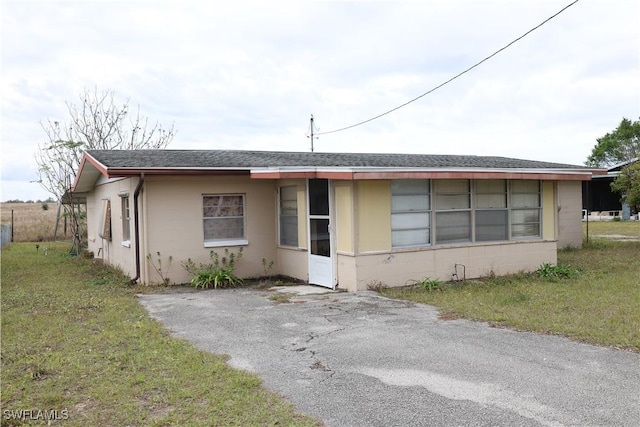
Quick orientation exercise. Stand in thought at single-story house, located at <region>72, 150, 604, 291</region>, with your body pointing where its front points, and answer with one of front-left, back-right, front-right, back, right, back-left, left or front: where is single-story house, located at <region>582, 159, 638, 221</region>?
back-left

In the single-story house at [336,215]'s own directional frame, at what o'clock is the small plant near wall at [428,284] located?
The small plant near wall is roughly at 10 o'clock from the single-story house.

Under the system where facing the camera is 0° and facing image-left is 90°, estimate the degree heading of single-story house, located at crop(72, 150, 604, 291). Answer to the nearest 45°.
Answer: approximately 0°

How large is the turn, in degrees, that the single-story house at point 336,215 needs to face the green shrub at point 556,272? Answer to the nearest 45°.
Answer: approximately 90° to its left
